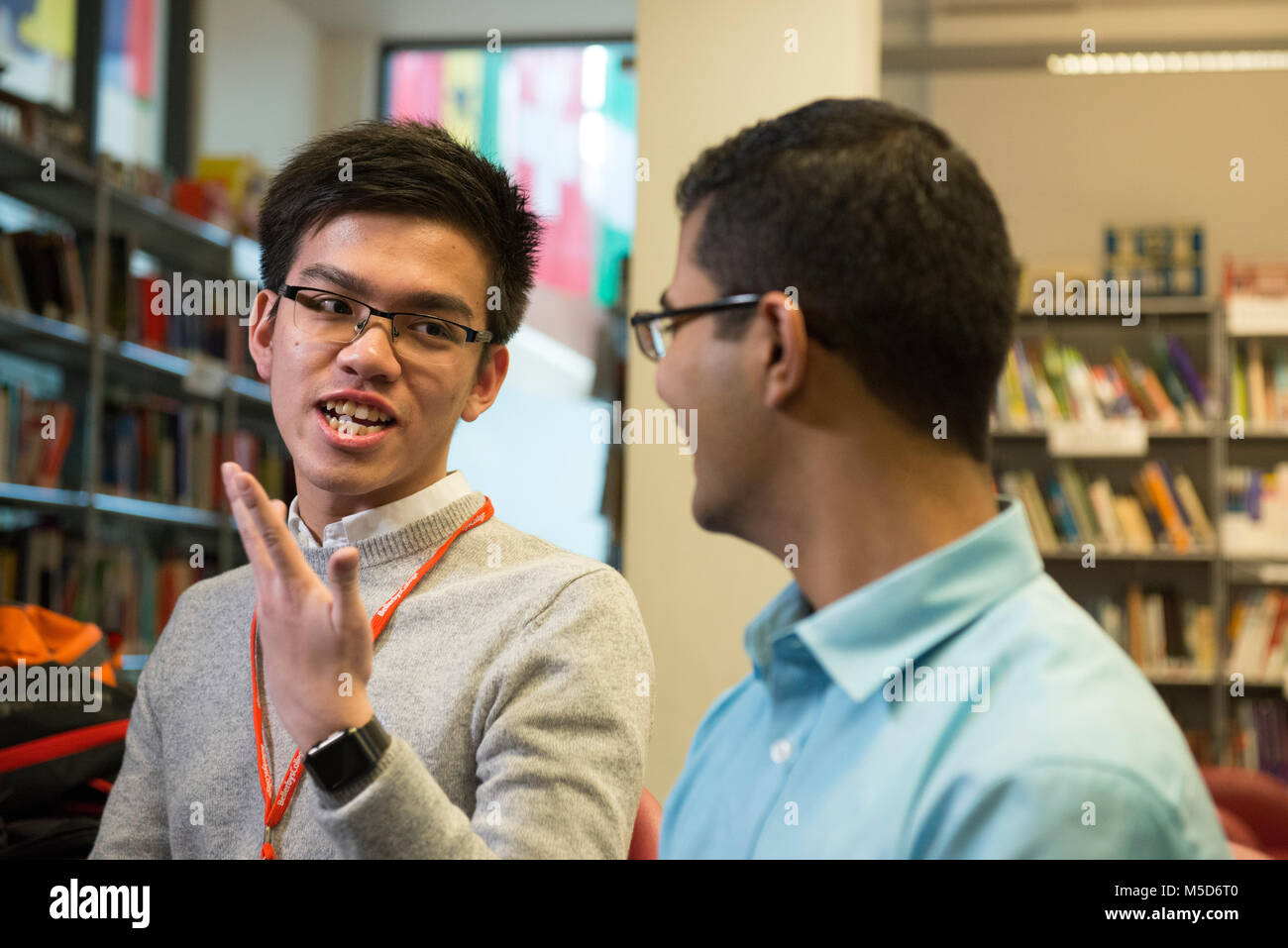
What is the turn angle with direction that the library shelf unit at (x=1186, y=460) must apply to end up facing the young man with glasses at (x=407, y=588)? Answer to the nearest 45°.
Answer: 0° — it already faces them

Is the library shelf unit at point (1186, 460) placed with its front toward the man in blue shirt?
yes

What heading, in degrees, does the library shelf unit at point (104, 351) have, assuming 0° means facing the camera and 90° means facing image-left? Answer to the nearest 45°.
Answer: approximately 315°

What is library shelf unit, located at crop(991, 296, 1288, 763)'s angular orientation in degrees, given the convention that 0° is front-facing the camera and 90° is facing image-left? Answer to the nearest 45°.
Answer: approximately 0°

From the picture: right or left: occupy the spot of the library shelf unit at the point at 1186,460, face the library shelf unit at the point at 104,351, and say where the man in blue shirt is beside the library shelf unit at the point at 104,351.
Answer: left

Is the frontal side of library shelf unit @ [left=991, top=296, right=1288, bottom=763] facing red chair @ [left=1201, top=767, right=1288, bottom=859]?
yes
